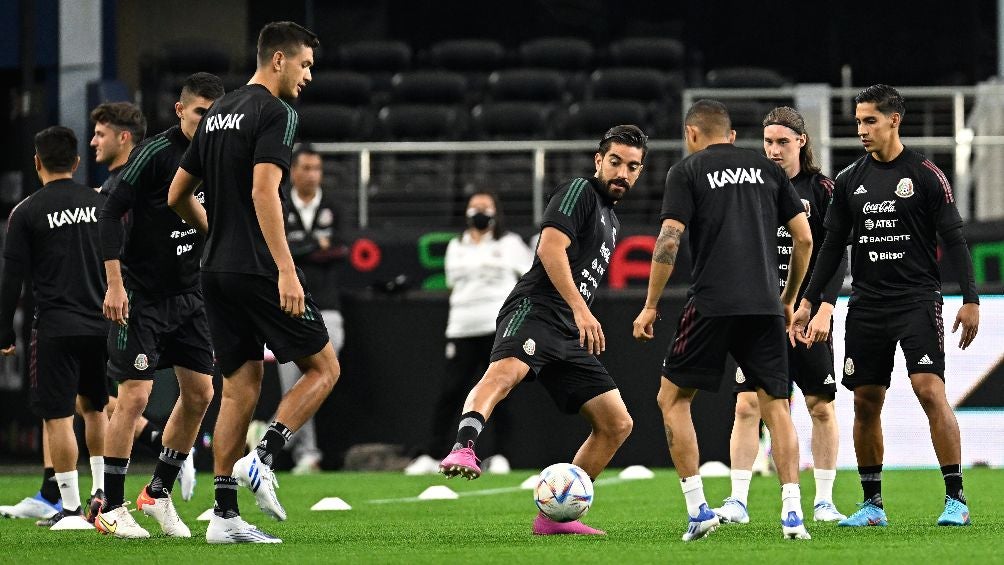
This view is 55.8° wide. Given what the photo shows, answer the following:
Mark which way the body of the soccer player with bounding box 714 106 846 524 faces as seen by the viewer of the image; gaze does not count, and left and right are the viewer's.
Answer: facing the viewer

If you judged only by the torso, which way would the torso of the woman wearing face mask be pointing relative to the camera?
toward the camera

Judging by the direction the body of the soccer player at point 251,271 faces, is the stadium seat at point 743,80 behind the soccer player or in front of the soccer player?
in front

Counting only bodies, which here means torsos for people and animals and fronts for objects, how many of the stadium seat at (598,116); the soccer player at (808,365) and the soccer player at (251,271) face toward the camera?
2

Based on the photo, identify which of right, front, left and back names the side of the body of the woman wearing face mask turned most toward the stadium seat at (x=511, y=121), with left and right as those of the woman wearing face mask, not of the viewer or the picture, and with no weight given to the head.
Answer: back

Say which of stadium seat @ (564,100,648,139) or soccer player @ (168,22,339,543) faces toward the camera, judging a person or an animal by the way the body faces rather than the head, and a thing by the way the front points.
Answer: the stadium seat

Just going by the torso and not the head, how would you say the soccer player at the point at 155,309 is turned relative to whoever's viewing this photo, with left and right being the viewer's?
facing the viewer and to the right of the viewer

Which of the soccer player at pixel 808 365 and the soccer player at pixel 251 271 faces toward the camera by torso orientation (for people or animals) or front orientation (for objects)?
the soccer player at pixel 808 365

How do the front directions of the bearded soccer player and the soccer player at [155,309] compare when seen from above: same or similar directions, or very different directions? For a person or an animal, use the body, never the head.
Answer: same or similar directions

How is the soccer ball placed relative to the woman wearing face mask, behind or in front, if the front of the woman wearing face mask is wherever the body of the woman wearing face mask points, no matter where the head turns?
in front

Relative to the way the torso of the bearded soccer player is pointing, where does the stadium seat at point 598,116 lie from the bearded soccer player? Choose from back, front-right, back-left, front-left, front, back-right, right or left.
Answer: back-left

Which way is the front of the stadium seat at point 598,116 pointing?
toward the camera

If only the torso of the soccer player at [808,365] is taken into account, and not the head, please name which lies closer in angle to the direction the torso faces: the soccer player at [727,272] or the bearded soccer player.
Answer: the soccer player

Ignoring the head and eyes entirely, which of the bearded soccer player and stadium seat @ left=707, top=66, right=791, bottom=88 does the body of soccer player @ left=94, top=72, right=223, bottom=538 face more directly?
the bearded soccer player
